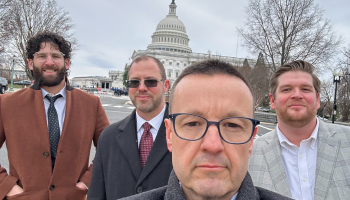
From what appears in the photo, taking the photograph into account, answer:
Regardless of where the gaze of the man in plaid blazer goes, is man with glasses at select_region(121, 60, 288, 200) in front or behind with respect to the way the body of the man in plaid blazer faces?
in front

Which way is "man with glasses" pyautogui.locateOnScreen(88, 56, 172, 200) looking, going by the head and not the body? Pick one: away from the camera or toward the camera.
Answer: toward the camera

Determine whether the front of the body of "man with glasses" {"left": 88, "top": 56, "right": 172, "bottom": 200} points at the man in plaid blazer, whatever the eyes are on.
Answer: no

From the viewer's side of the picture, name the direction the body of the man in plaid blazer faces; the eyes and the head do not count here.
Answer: toward the camera

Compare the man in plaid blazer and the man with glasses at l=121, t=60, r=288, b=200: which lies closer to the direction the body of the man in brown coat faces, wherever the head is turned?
the man with glasses

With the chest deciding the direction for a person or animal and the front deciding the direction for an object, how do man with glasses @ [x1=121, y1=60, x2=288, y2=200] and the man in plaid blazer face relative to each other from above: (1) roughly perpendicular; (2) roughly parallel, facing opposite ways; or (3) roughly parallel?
roughly parallel

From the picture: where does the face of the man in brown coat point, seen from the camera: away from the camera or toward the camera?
toward the camera

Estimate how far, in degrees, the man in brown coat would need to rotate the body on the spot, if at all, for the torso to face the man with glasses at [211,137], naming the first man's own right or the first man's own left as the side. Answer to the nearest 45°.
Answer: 0° — they already face them

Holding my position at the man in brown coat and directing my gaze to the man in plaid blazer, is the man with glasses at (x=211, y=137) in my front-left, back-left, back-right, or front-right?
front-right

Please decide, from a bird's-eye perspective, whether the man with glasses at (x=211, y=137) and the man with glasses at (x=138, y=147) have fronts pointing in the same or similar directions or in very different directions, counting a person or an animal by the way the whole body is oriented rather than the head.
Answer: same or similar directions

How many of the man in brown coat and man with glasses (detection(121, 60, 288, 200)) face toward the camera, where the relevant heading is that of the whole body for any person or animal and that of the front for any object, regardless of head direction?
2

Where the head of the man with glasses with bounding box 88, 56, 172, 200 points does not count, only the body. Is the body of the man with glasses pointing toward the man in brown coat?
no

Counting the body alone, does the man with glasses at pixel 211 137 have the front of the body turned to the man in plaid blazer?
no

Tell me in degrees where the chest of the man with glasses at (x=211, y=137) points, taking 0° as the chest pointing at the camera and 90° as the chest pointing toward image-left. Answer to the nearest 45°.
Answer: approximately 0°

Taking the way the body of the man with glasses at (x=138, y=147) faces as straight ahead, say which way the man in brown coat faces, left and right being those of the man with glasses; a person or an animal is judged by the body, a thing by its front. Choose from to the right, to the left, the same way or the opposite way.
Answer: the same way

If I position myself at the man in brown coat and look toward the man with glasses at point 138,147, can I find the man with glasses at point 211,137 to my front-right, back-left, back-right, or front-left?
front-right

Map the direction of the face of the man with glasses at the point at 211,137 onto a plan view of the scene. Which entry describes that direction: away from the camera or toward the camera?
toward the camera

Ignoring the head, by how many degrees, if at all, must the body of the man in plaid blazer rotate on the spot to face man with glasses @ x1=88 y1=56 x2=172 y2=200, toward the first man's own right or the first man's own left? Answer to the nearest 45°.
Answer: approximately 45° to the first man's own right

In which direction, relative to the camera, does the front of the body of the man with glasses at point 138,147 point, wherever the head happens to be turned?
toward the camera

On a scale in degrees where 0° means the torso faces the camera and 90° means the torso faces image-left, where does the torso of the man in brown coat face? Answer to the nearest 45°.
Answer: approximately 0°
